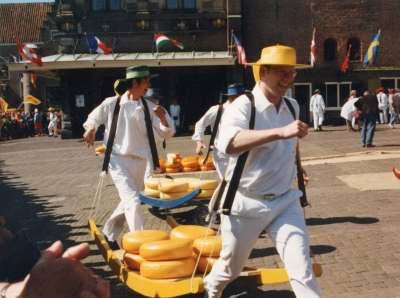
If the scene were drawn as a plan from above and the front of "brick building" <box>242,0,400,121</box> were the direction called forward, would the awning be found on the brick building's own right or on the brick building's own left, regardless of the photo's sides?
on the brick building's own right

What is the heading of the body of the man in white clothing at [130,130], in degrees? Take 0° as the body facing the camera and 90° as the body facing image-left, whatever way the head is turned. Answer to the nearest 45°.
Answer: approximately 315°

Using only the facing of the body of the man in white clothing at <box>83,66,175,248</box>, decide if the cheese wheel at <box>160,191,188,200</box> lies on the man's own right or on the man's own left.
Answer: on the man's own left

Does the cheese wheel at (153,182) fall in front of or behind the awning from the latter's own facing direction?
in front

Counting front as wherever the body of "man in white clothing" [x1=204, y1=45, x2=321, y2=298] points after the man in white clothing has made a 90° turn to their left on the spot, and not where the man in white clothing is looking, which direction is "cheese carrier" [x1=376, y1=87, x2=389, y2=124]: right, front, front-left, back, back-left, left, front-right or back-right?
front-left

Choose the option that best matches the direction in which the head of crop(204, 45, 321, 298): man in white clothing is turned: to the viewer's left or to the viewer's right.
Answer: to the viewer's right

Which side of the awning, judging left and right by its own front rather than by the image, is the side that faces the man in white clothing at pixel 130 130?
front

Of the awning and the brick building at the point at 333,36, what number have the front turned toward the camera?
2
